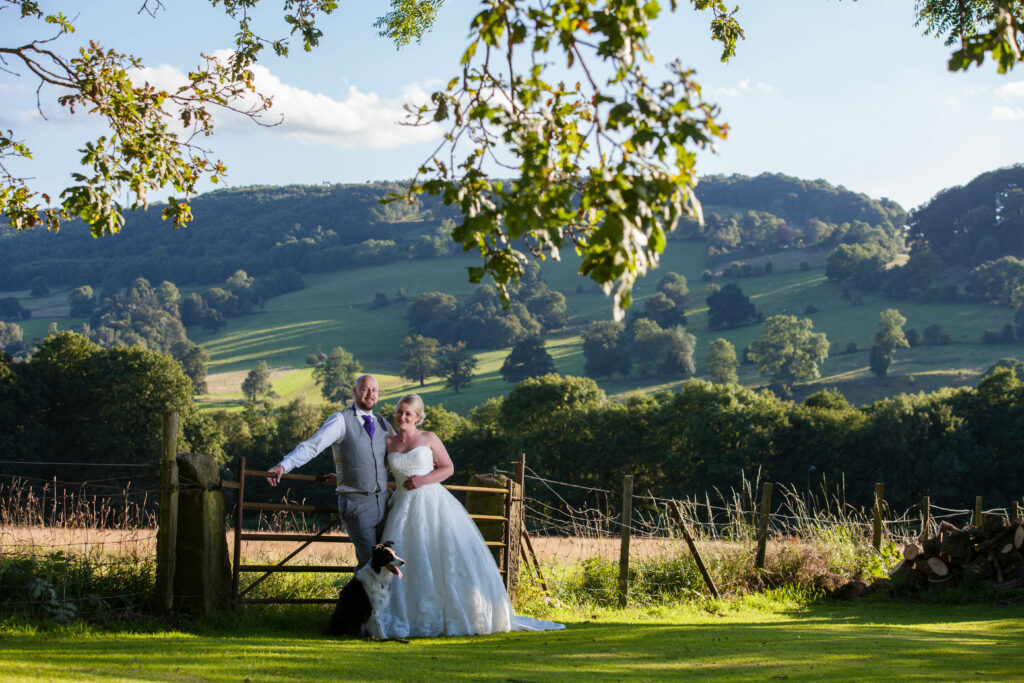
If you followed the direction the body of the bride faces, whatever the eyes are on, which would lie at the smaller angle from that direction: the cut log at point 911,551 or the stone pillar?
the stone pillar

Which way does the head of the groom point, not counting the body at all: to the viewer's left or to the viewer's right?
to the viewer's right

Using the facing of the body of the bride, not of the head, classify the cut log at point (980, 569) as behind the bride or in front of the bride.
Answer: behind

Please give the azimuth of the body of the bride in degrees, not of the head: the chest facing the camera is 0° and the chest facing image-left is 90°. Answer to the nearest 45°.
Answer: approximately 45°

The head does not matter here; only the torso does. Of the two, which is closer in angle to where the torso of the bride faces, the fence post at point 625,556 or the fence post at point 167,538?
the fence post at point 167,538
